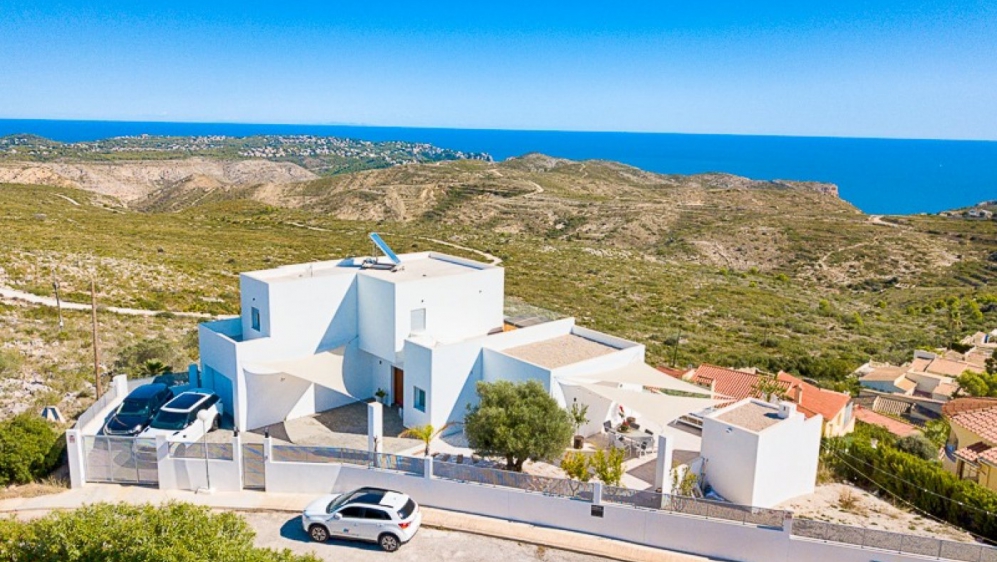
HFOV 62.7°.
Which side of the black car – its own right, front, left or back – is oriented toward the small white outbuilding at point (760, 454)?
left

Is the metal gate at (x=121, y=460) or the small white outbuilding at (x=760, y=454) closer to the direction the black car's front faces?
the metal gate

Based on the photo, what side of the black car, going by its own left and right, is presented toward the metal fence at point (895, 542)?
left

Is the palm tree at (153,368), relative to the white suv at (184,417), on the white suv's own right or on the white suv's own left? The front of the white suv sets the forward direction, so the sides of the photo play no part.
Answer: on the white suv's own right

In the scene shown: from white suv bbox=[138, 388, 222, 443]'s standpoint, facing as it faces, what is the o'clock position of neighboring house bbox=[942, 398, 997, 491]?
The neighboring house is roughly at 8 o'clock from the white suv.

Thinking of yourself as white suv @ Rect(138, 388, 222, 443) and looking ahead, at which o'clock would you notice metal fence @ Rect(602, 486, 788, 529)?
The metal fence is roughly at 9 o'clock from the white suv.

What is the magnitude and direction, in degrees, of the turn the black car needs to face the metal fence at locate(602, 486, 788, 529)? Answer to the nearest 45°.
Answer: approximately 90° to its left

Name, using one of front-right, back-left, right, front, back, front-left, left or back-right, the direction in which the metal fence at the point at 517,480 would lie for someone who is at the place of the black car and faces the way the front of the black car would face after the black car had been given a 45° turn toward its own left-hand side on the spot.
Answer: front-left

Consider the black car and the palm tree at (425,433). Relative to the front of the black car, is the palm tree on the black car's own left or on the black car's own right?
on the black car's own left

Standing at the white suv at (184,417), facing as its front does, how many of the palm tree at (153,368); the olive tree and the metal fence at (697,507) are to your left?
2
